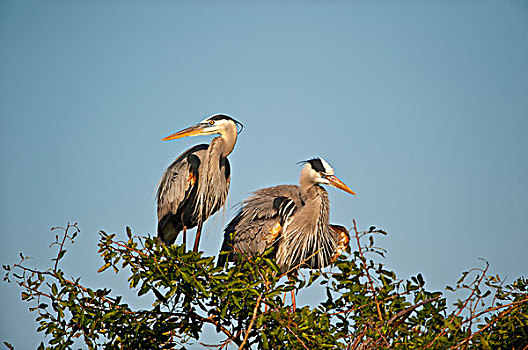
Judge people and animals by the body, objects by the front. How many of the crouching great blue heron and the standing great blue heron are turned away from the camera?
0

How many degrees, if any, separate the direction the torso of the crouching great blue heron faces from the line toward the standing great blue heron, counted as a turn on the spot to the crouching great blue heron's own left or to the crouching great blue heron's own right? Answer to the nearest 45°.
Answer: approximately 135° to the crouching great blue heron's own right

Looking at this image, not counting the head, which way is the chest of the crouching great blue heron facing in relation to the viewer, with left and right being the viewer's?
facing the viewer and to the right of the viewer
